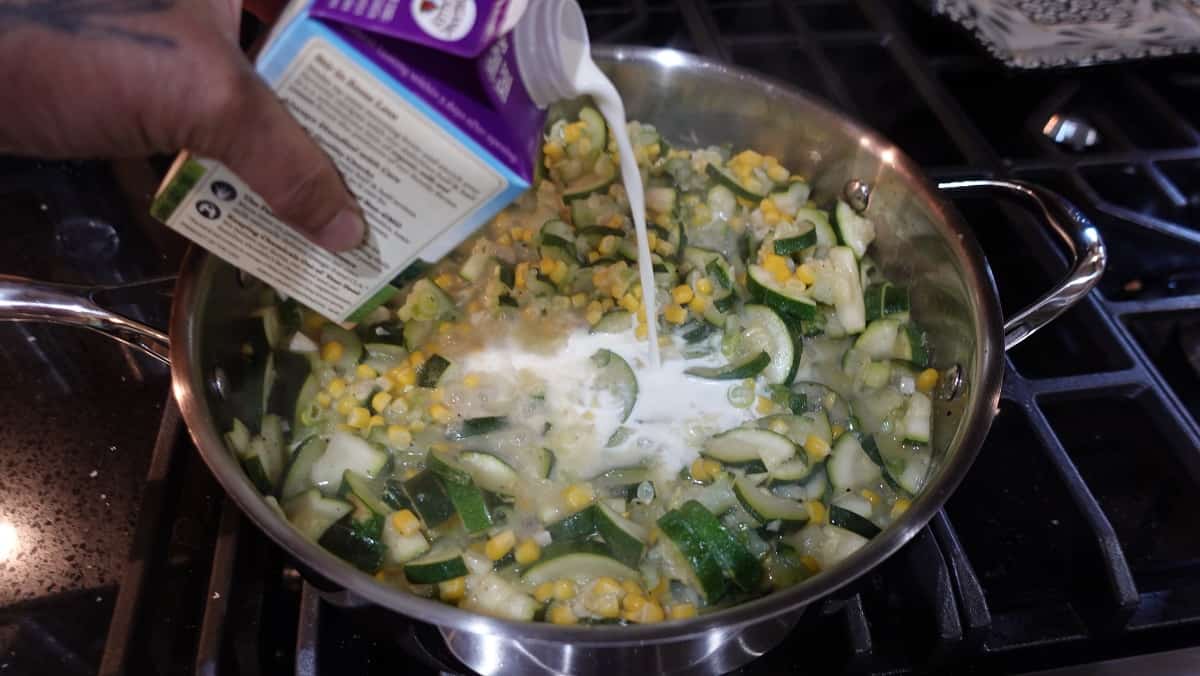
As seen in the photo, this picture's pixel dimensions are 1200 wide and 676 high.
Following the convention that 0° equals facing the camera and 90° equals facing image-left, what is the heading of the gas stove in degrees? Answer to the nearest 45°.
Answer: approximately 0°
